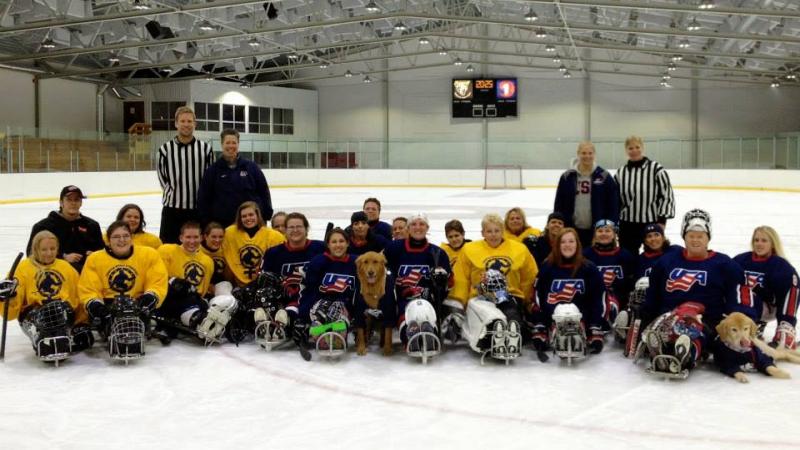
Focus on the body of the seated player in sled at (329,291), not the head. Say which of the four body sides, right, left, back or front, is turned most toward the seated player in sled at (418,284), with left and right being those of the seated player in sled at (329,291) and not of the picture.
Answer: left

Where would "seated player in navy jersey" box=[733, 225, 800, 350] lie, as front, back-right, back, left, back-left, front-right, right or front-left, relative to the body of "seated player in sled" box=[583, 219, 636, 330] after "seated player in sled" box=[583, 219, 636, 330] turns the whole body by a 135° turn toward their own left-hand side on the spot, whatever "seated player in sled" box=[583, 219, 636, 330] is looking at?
front-right

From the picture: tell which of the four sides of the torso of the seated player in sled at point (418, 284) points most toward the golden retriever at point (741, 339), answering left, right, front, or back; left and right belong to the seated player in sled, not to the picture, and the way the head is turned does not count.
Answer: left

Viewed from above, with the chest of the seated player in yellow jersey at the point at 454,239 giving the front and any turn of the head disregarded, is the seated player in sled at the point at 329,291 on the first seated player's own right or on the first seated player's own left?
on the first seated player's own right

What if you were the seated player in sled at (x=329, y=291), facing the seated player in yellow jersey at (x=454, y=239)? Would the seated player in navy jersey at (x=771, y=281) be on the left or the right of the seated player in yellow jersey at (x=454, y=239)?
right
